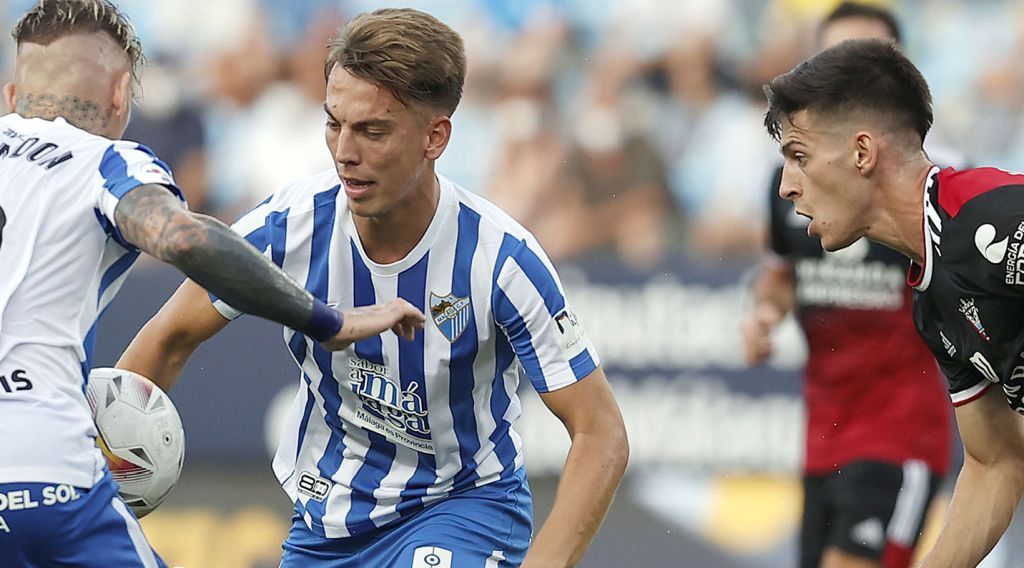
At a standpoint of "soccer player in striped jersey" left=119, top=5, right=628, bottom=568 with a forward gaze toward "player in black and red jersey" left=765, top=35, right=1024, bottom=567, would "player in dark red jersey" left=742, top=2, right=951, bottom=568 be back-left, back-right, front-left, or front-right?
front-left

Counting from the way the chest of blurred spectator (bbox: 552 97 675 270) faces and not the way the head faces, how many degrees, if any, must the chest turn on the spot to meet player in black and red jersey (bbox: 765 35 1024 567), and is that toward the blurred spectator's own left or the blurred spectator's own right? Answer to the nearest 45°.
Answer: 0° — they already face them

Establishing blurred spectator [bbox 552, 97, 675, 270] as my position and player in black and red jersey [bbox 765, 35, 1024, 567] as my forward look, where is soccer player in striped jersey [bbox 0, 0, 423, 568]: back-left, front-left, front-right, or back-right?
front-right

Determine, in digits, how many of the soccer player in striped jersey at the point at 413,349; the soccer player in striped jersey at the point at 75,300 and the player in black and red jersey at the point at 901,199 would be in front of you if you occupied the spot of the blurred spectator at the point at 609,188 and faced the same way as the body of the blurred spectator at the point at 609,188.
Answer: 3

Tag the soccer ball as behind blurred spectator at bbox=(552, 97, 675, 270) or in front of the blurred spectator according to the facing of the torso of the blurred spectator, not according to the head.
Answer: in front

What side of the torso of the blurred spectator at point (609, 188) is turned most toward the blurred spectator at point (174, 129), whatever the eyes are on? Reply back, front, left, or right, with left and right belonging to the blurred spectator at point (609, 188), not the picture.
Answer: right

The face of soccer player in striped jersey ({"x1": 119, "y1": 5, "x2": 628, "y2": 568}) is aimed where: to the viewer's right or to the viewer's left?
to the viewer's left

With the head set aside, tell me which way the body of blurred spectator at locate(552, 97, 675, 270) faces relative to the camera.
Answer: toward the camera

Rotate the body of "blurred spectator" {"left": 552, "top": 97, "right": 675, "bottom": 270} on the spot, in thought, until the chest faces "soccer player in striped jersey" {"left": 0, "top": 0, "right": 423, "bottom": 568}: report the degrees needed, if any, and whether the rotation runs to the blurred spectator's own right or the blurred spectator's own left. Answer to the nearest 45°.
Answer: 0° — they already face them

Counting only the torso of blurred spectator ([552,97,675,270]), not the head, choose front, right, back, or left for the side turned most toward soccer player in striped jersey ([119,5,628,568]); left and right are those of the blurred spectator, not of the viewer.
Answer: front

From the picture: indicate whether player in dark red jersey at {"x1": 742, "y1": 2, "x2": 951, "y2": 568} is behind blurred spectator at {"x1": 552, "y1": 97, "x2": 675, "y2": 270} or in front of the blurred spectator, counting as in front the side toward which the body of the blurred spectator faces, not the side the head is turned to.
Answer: in front

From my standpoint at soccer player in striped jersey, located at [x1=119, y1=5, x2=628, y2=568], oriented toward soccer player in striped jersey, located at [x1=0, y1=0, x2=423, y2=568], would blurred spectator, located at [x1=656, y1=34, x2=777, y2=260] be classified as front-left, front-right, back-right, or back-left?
back-right

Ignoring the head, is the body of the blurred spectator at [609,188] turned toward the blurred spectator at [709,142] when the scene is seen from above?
no

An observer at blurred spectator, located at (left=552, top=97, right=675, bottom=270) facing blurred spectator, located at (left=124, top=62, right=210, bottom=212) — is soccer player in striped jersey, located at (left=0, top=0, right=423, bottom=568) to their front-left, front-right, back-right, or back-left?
front-left
